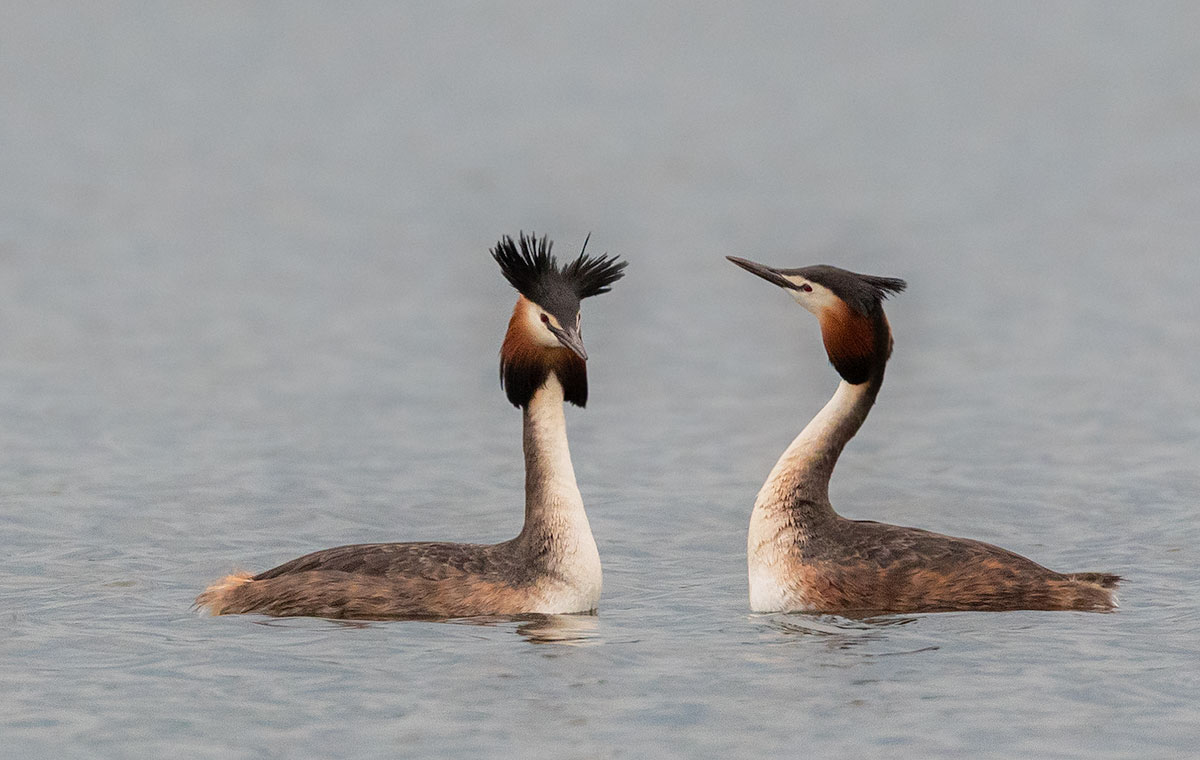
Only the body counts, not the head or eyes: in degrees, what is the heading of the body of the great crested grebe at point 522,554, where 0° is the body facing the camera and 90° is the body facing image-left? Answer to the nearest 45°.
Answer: approximately 270°

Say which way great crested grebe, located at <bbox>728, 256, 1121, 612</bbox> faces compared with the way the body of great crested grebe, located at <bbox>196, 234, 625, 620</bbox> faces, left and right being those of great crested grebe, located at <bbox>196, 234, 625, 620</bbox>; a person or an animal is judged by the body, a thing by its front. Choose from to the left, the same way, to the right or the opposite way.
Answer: the opposite way

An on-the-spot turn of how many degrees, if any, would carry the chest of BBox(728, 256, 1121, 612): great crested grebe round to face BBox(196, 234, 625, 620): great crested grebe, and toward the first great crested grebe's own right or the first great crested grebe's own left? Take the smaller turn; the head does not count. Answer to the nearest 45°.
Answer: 0° — it already faces it

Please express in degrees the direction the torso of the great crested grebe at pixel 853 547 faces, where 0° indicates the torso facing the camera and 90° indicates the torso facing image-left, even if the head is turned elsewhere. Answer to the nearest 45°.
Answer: approximately 90°

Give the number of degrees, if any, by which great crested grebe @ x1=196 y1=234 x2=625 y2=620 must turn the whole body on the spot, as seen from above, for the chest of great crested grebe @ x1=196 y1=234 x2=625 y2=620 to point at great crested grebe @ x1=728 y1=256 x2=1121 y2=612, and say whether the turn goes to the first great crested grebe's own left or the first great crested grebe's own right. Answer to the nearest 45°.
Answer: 0° — it already faces it

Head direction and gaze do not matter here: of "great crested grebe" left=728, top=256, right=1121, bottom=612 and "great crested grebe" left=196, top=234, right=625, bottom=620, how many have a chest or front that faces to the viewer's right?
1
